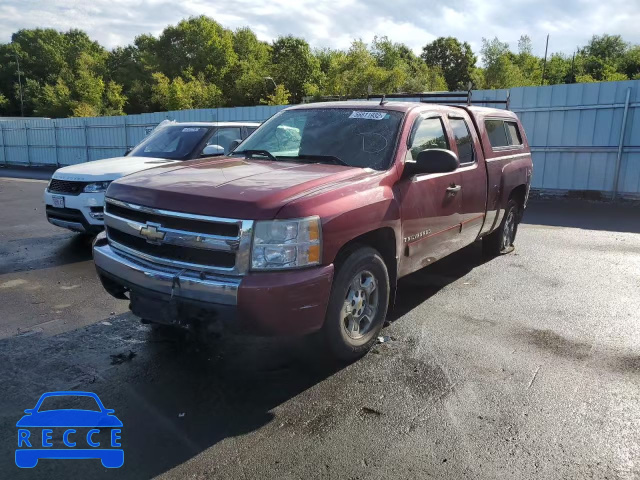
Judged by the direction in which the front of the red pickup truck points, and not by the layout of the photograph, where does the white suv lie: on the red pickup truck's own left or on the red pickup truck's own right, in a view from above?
on the red pickup truck's own right

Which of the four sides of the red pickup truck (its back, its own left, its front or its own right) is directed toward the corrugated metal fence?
back

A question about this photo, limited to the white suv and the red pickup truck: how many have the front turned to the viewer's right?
0

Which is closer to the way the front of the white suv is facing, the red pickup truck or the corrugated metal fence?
the red pickup truck

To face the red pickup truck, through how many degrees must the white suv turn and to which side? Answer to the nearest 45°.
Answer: approximately 45° to its left

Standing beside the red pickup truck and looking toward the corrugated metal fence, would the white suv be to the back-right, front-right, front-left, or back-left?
front-left

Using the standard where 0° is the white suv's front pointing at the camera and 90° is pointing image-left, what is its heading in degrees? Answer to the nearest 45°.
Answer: approximately 45°

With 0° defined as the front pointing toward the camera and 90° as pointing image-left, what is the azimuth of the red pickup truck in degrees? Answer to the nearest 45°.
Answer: approximately 45°

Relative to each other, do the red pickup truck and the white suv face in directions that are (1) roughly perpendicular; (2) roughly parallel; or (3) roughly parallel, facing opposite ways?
roughly parallel
